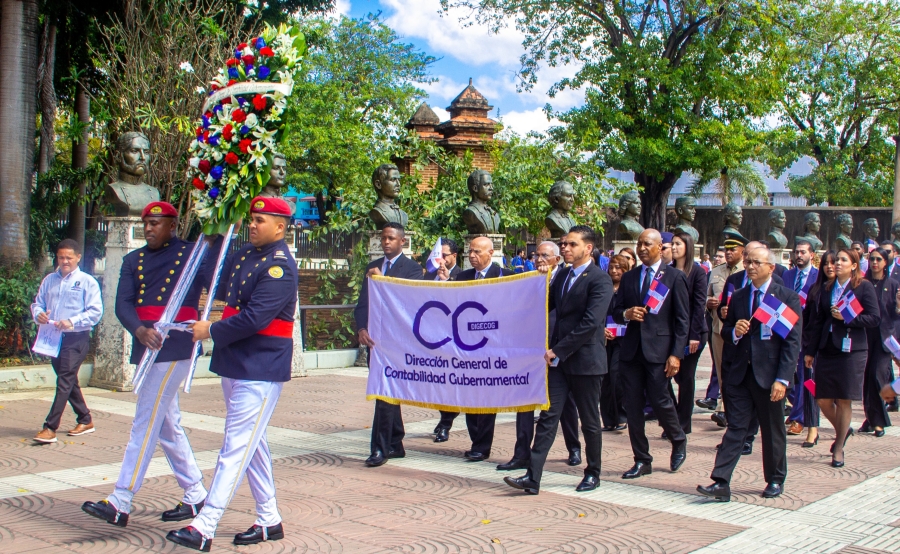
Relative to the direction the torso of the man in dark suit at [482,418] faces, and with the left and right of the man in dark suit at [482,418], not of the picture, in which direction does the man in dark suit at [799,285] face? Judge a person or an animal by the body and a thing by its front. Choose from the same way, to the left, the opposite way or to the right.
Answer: the same way

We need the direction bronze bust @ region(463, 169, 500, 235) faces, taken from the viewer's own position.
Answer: facing the viewer and to the right of the viewer

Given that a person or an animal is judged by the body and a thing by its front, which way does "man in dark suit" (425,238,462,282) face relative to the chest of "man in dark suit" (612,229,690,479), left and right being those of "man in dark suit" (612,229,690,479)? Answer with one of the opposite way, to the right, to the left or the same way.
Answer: the same way

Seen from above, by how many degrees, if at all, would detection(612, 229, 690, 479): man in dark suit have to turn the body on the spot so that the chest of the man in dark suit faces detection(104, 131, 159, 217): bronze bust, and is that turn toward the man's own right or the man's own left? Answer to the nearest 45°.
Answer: approximately 90° to the man's own right

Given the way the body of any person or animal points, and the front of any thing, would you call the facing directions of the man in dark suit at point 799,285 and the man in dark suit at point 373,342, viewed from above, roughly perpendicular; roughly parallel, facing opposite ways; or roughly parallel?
roughly parallel

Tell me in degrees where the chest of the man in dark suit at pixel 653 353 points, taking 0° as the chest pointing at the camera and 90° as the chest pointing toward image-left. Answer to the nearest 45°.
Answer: approximately 45°

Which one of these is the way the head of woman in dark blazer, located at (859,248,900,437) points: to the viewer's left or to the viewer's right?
to the viewer's left

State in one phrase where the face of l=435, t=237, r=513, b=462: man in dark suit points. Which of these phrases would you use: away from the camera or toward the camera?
toward the camera

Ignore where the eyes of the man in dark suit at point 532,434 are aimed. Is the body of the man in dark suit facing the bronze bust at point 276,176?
no

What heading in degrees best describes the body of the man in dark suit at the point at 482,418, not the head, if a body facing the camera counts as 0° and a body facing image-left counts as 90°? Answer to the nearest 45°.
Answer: approximately 45°

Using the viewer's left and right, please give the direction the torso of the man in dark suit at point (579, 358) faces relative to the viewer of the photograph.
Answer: facing the viewer and to the left of the viewer

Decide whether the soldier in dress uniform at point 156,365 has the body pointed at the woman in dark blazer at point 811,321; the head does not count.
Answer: no

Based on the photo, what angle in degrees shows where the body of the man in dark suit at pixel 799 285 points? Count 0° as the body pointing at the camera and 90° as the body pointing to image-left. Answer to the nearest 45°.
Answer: approximately 45°

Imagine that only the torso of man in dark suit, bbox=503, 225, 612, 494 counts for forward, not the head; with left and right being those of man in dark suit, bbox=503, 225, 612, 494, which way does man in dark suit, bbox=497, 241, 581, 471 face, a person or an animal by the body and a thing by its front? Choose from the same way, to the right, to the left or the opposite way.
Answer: the same way

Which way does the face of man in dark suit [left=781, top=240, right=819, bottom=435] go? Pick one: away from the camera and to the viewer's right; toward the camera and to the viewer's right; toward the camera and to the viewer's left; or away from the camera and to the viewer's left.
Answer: toward the camera and to the viewer's left

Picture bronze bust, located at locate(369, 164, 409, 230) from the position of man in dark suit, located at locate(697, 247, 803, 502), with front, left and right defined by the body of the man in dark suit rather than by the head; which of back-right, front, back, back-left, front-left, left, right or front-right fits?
right

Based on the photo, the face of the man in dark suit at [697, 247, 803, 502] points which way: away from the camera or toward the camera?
toward the camera

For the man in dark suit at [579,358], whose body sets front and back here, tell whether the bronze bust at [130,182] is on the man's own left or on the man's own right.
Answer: on the man's own right

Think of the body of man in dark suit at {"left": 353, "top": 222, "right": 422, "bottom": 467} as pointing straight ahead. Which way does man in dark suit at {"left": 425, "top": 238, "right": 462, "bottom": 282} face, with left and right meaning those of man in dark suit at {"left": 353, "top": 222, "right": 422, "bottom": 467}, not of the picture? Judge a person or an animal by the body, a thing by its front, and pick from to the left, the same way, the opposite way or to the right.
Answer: the same way

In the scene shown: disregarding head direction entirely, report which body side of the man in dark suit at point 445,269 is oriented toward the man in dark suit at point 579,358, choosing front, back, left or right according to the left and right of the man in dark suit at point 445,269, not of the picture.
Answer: left

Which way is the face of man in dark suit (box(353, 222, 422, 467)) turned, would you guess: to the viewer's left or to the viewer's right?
to the viewer's left

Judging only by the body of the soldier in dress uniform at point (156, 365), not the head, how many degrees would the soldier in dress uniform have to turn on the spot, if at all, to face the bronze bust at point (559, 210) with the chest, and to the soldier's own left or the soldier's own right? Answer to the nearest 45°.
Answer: approximately 180°

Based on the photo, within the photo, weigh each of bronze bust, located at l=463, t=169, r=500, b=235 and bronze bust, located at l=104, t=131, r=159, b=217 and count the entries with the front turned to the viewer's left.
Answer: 0
